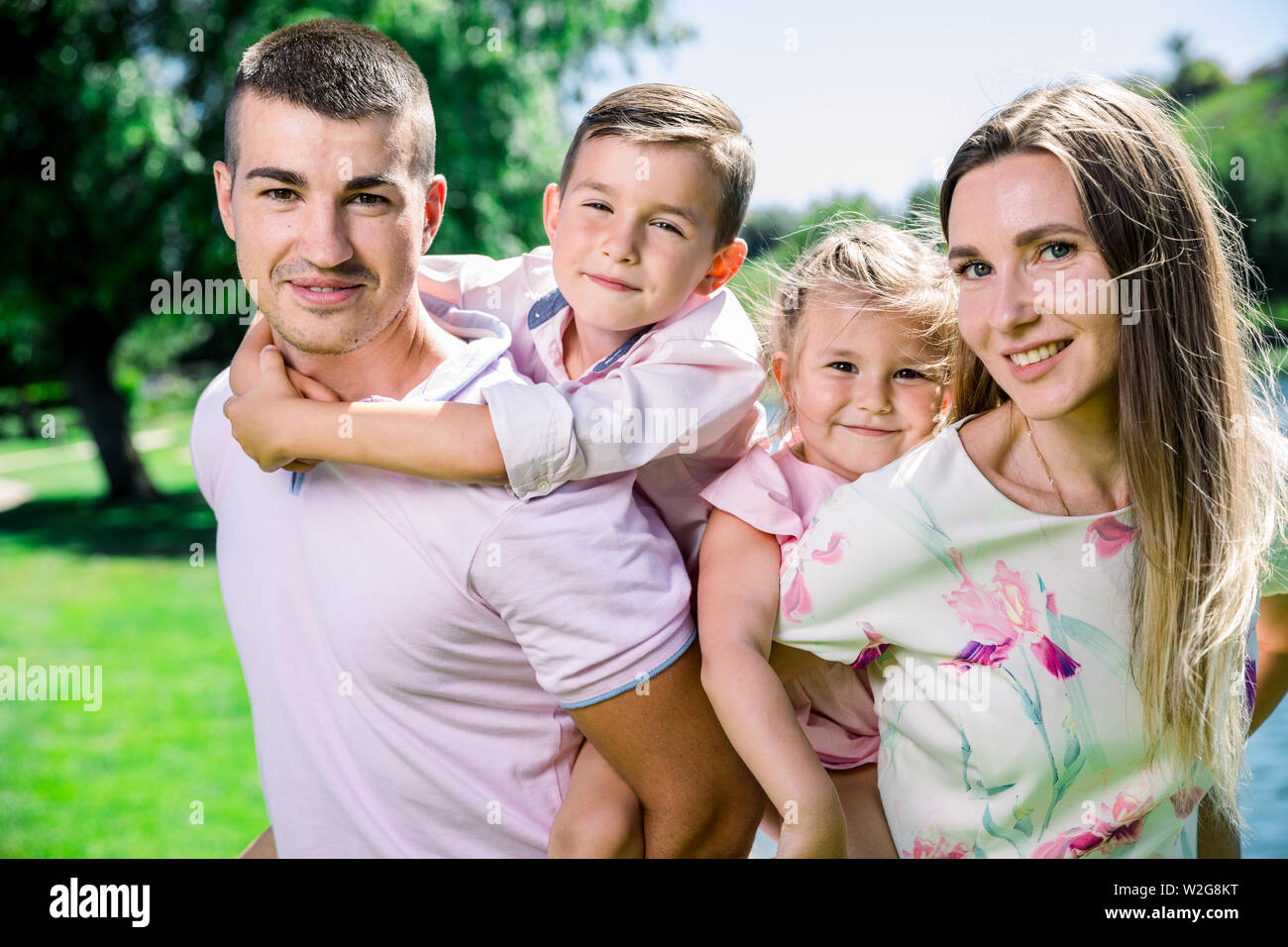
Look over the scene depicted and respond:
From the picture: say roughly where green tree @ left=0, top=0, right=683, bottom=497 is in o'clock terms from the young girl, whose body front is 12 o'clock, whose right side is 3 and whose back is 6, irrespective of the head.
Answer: The green tree is roughly at 5 o'clock from the young girl.

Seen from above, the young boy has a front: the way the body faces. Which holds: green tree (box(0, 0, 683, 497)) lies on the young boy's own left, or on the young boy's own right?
on the young boy's own right

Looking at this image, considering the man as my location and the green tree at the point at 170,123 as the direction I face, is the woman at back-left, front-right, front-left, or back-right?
back-right

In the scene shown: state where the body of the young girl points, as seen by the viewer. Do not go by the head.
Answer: toward the camera

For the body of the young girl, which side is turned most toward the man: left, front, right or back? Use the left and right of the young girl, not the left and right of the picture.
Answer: right

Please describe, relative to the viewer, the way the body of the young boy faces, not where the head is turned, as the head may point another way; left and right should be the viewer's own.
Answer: facing the viewer and to the left of the viewer

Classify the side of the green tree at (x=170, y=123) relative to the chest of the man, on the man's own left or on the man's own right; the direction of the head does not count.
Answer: on the man's own right

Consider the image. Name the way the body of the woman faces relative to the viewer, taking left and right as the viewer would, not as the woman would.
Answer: facing the viewer

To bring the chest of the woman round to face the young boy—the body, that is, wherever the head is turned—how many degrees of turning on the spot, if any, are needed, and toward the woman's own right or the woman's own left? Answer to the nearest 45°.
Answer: approximately 90° to the woman's own right

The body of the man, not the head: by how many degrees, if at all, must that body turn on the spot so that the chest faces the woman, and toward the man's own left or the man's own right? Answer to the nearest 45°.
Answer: approximately 135° to the man's own left
